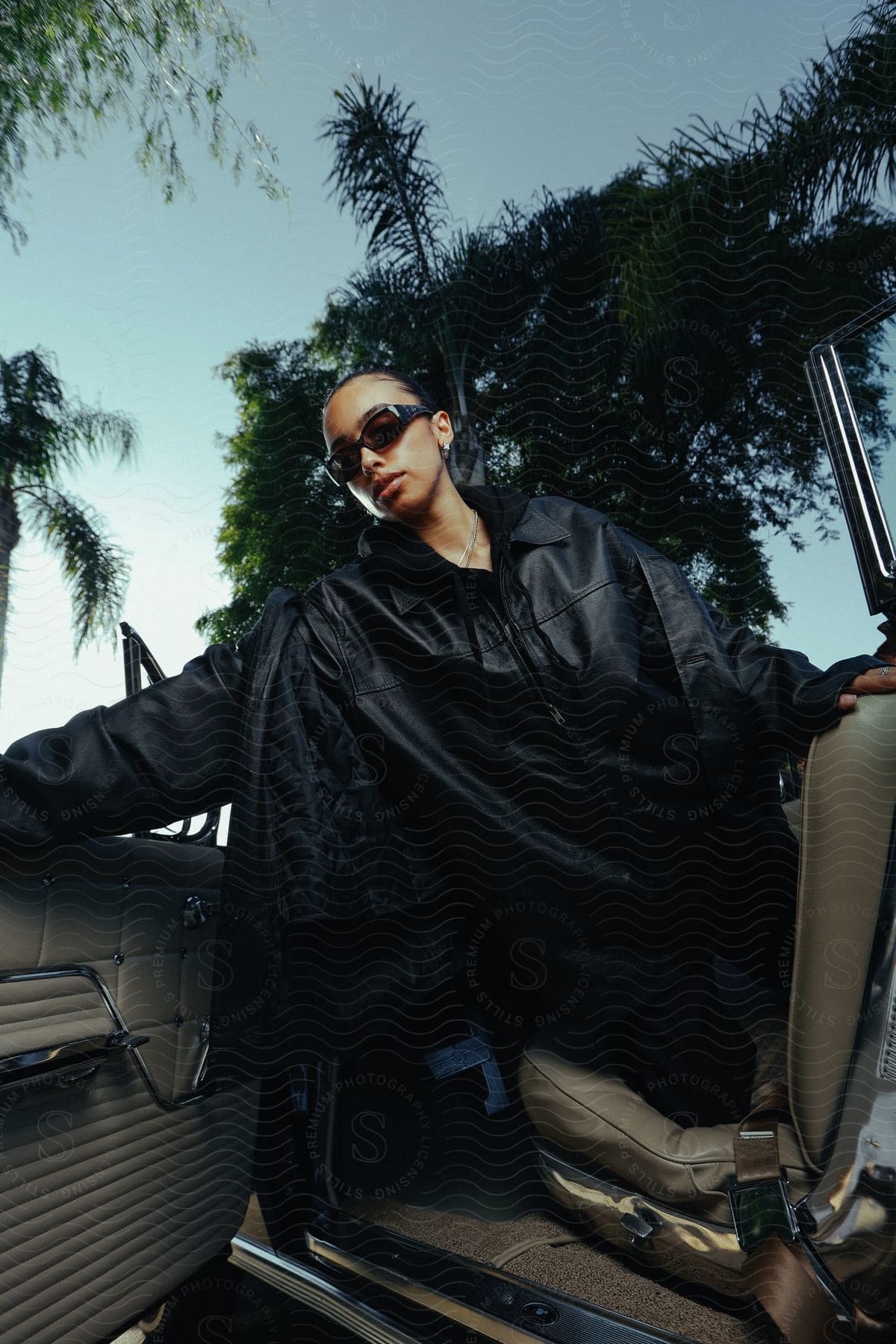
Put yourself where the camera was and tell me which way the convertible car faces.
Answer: facing away from the viewer and to the left of the viewer
